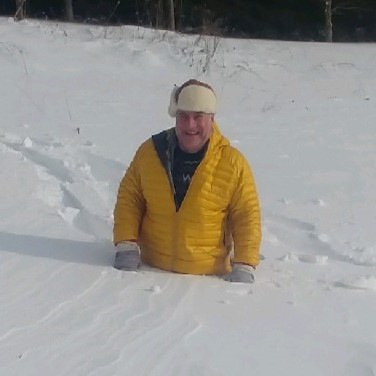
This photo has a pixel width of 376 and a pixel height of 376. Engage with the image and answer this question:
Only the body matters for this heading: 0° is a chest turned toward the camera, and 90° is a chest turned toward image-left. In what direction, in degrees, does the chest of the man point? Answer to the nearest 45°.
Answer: approximately 0°
